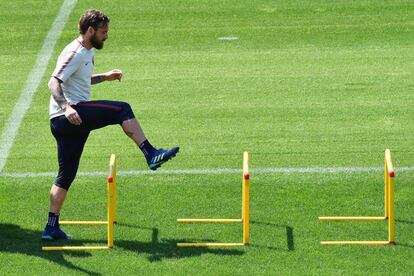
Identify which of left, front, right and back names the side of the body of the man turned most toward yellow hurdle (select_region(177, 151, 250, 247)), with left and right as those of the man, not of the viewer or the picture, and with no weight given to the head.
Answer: front

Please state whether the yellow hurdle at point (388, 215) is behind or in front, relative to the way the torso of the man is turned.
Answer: in front

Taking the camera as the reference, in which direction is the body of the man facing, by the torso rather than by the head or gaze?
to the viewer's right

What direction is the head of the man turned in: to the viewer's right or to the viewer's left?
to the viewer's right
